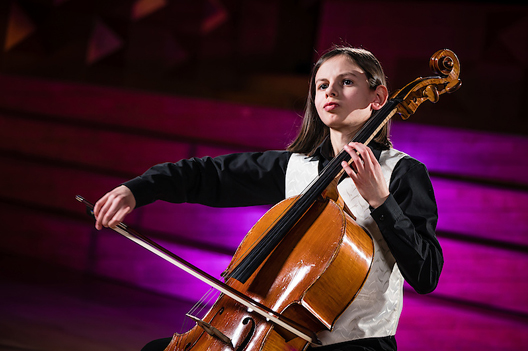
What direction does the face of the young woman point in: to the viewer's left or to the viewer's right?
to the viewer's left

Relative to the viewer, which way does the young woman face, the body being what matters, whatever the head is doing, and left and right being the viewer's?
facing the viewer and to the left of the viewer
